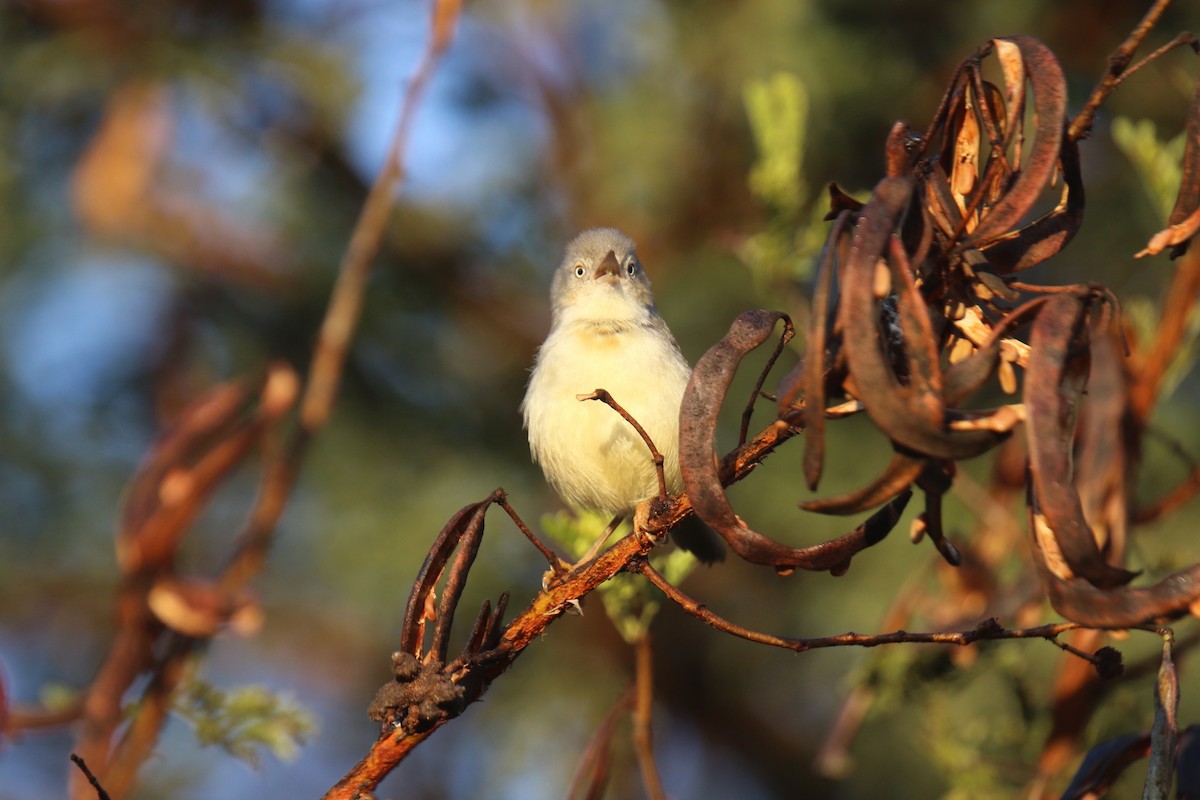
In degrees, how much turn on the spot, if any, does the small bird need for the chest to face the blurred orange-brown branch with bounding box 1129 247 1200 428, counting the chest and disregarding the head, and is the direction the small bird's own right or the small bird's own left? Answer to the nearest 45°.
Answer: approximately 90° to the small bird's own left

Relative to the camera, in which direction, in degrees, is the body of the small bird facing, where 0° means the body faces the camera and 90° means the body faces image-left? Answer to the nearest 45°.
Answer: approximately 0°
